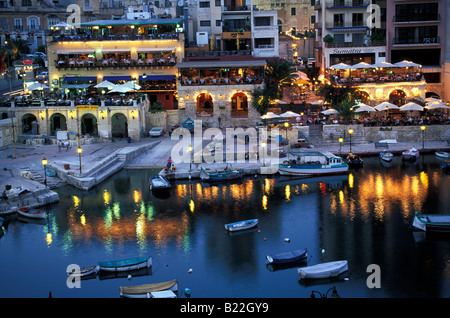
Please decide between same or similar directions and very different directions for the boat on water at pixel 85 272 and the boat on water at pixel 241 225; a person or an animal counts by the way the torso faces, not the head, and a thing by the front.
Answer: same or similar directions

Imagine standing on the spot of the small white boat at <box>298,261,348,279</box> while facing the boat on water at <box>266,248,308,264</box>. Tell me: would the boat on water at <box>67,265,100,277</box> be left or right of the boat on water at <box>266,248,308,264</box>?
left

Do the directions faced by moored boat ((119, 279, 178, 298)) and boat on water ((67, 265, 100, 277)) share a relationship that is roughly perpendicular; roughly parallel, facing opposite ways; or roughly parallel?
roughly parallel

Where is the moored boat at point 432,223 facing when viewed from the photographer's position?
facing to the left of the viewer

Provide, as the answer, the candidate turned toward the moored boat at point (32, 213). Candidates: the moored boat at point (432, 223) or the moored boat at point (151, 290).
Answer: the moored boat at point (432, 223)

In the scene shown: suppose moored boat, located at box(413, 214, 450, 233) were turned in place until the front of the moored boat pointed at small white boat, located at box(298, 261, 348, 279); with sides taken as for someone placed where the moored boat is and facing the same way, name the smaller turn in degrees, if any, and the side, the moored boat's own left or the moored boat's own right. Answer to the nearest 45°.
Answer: approximately 45° to the moored boat's own left

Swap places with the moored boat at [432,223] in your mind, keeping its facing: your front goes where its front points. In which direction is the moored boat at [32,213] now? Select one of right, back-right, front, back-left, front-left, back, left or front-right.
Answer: front

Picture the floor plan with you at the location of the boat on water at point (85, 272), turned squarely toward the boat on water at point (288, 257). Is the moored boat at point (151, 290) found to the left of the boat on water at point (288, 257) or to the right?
right

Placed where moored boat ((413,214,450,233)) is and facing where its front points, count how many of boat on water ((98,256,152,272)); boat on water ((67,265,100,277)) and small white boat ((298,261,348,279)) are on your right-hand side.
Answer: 0
